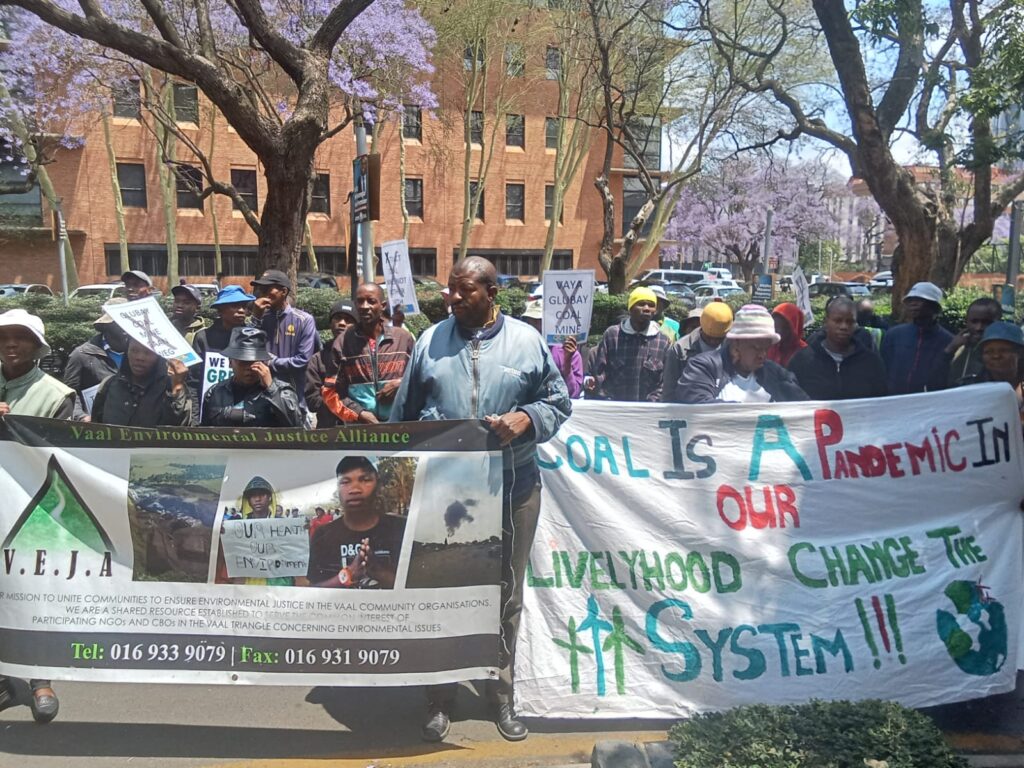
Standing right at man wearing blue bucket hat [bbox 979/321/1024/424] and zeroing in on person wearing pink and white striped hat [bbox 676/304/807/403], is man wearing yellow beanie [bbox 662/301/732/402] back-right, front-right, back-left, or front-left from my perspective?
front-right

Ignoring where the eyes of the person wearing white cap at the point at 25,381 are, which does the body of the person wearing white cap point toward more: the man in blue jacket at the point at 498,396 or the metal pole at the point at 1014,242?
the man in blue jacket

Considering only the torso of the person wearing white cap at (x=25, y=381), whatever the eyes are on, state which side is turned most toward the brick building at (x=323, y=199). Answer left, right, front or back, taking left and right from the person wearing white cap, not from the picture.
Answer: back

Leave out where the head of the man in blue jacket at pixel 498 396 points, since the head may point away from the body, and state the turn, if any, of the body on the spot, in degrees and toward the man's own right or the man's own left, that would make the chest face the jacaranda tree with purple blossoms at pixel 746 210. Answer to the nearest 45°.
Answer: approximately 180°

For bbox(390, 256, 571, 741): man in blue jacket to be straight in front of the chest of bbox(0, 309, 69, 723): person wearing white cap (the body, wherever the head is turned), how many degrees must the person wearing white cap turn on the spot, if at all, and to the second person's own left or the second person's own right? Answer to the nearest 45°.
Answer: approximately 45° to the second person's own left

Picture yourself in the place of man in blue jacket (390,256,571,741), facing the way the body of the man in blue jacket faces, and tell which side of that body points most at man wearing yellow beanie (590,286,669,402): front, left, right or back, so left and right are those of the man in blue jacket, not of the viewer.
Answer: back

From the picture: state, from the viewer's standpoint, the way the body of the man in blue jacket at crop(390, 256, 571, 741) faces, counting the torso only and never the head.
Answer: toward the camera

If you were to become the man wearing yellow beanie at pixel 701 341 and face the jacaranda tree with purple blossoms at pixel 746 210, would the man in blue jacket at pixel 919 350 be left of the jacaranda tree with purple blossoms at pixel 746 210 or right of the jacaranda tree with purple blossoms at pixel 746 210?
right

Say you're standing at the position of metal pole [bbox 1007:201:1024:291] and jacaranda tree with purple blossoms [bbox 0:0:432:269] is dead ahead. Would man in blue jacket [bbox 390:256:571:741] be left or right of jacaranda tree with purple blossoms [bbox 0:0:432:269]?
left

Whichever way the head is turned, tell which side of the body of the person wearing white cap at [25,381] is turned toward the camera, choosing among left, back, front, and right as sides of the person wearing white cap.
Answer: front

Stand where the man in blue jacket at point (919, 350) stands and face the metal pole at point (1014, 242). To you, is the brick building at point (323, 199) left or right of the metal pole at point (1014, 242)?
left

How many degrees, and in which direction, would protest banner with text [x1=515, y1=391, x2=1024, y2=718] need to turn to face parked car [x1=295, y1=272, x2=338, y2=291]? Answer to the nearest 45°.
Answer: approximately 135° to its right

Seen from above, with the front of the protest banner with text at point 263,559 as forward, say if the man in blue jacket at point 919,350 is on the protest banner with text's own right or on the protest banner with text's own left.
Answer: on the protest banner with text's own left

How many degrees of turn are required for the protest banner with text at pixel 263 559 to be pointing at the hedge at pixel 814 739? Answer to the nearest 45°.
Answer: approximately 45° to its left
